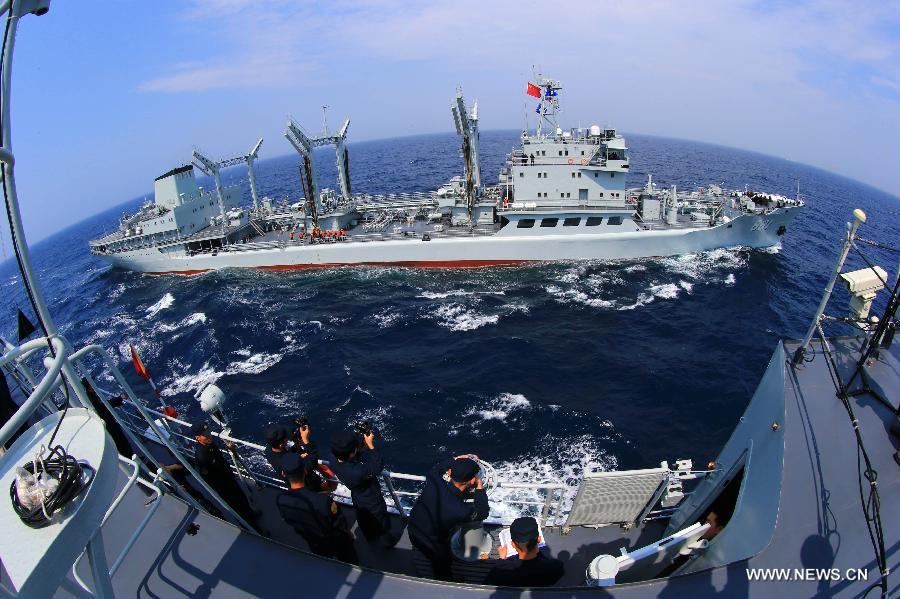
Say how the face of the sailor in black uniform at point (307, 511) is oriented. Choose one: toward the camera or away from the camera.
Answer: away from the camera

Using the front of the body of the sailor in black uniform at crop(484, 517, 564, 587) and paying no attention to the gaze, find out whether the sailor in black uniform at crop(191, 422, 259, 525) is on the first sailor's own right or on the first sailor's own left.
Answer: on the first sailor's own left

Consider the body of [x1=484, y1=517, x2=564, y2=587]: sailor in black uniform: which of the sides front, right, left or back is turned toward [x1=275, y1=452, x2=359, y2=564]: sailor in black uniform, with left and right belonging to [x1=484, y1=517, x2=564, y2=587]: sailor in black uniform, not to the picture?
left

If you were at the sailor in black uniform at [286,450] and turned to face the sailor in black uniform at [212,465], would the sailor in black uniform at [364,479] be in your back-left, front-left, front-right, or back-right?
back-left

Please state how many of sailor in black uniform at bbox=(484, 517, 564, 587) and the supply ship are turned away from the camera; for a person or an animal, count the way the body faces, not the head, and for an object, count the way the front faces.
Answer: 1

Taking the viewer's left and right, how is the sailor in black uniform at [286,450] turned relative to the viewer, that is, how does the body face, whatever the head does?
facing away from the viewer and to the right of the viewer

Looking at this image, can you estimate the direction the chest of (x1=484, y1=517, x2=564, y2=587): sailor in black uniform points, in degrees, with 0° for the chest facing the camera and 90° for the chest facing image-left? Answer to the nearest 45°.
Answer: approximately 180°

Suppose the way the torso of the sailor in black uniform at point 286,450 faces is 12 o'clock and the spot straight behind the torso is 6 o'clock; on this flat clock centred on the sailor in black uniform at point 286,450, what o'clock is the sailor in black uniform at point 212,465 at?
the sailor in black uniform at point 212,465 is roughly at 8 o'clock from the sailor in black uniform at point 286,450.

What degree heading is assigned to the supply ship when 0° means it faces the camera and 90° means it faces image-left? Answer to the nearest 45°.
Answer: approximately 270°

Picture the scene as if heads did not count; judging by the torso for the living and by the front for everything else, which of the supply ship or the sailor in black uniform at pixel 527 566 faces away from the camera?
the sailor in black uniform

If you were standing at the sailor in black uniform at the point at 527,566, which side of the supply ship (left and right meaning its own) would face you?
right

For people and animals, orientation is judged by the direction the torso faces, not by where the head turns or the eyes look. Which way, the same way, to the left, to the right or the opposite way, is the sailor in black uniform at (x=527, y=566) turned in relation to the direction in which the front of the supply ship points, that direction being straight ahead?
to the left
